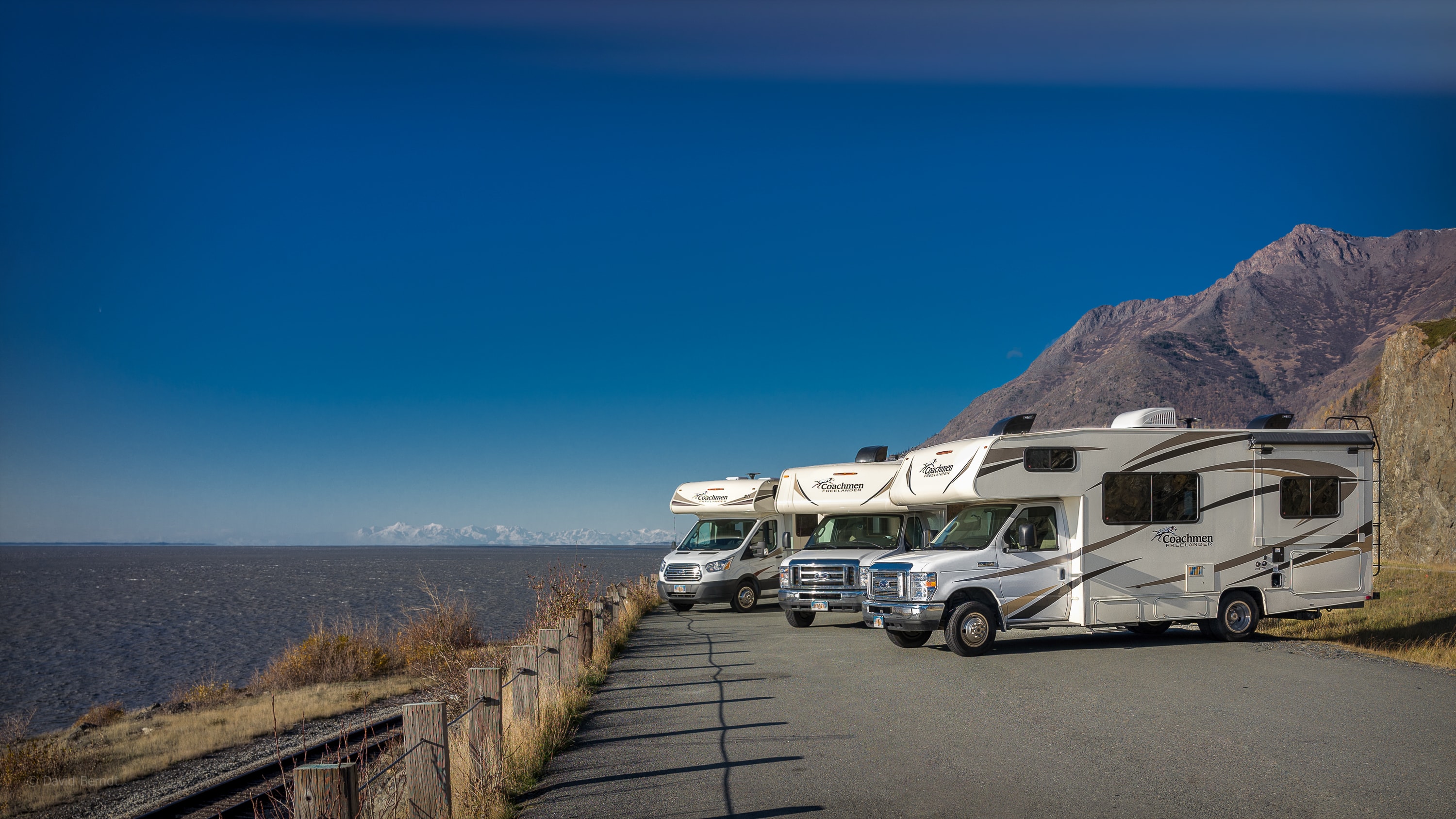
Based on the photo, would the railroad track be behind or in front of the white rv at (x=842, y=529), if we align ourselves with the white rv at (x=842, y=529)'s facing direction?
in front

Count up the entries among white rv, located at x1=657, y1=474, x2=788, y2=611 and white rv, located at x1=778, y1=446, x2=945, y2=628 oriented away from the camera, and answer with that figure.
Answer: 0

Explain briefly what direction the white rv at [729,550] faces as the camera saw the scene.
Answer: facing the viewer and to the left of the viewer

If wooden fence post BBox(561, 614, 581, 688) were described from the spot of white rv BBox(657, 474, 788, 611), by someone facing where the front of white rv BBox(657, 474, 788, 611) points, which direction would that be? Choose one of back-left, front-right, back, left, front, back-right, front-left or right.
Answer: front-left

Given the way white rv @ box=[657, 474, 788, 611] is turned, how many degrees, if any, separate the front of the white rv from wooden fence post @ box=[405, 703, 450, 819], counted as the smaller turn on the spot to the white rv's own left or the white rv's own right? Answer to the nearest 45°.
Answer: approximately 45° to the white rv's own left

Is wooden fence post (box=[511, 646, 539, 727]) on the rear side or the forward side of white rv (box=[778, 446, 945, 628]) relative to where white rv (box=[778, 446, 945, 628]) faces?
on the forward side

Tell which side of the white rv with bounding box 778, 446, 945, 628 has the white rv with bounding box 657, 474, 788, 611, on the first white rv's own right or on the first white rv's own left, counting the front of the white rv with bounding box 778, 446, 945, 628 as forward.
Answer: on the first white rv's own right

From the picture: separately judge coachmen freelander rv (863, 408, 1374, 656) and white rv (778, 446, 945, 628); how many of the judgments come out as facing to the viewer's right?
0

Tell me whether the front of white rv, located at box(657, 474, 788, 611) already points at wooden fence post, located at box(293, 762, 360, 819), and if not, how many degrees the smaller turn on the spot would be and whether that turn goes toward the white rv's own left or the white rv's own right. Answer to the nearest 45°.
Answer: approximately 45° to the white rv's own left
